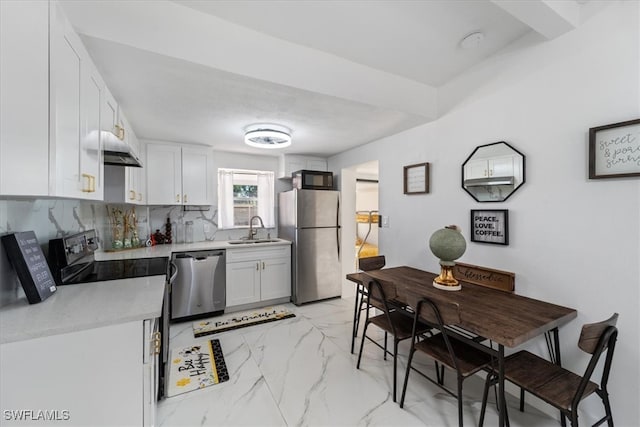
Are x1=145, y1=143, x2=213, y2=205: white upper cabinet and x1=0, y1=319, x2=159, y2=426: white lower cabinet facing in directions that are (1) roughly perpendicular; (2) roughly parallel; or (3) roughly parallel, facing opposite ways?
roughly perpendicular

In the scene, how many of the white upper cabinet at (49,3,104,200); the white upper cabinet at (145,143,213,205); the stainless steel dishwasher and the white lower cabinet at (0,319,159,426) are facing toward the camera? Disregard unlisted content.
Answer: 2

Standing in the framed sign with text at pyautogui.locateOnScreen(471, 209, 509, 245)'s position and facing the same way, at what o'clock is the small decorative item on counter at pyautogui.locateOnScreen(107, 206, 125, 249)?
The small decorative item on counter is roughly at 1 o'clock from the framed sign with text.

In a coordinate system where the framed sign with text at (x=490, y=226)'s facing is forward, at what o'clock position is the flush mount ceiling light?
The flush mount ceiling light is roughly at 1 o'clock from the framed sign with text.

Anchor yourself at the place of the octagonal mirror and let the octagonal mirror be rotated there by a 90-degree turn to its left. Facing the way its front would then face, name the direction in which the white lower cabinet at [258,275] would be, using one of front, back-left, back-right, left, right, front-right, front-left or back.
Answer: back-right

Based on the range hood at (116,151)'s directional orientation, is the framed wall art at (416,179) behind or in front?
in front

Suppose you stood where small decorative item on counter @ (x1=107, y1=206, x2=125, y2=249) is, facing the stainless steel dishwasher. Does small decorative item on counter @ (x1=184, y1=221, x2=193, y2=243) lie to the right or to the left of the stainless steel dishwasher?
left

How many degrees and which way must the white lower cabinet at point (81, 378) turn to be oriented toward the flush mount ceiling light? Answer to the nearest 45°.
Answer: approximately 45° to its left

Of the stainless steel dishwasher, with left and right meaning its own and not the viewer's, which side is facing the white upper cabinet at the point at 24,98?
front

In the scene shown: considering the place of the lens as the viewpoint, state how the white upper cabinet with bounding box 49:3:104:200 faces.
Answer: facing to the right of the viewer

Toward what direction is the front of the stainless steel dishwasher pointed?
toward the camera

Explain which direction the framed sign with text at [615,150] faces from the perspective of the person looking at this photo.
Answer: facing the viewer and to the left of the viewer

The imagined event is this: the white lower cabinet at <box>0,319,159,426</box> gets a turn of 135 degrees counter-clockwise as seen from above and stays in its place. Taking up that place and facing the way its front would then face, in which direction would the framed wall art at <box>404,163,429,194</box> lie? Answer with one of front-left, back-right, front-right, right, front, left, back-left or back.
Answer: back-right

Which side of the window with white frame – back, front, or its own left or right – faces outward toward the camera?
front

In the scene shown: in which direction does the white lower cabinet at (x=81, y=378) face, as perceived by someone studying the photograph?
facing to the right of the viewer
